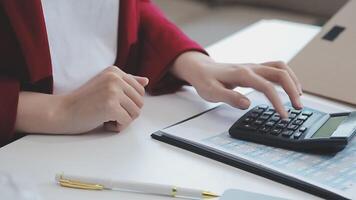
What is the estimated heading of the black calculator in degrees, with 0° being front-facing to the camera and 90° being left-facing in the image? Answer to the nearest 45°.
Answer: approximately 90°
